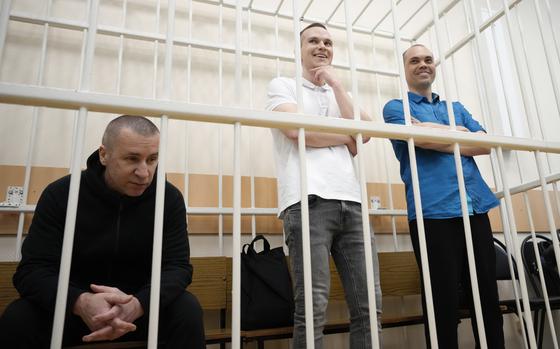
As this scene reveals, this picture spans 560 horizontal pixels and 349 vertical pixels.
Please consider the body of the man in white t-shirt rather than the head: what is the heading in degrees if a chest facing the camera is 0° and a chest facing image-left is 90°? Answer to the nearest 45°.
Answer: approximately 315°

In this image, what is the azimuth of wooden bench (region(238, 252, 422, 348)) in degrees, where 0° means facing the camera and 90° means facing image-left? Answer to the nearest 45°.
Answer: approximately 0°

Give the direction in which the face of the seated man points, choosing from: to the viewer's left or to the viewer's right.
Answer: to the viewer's right

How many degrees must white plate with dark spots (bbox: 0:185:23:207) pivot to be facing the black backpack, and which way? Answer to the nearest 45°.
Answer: approximately 45° to its left

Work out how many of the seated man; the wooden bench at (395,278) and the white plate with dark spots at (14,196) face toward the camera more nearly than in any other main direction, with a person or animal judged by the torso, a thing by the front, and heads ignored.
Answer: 3

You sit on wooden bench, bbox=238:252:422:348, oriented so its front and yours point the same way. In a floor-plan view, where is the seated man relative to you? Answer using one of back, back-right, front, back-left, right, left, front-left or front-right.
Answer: front-right

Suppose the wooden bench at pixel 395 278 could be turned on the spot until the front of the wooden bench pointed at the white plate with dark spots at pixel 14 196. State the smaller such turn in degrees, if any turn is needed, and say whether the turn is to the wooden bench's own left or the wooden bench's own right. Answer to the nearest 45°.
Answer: approximately 90° to the wooden bench's own right

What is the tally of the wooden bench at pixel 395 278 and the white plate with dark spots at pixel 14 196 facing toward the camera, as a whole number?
2

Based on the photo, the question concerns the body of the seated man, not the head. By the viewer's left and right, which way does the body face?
facing the viewer

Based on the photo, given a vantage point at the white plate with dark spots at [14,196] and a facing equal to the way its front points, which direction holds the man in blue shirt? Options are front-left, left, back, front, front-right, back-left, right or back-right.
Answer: front-left

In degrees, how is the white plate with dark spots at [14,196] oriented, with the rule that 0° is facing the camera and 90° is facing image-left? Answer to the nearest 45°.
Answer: approximately 0°

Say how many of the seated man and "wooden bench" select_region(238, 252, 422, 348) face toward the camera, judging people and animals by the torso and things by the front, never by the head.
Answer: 2

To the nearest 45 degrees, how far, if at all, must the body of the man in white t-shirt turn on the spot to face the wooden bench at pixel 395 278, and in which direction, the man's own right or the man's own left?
approximately 135° to the man's own left
